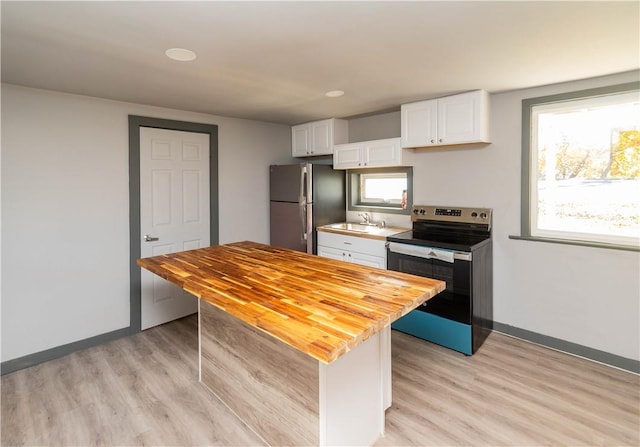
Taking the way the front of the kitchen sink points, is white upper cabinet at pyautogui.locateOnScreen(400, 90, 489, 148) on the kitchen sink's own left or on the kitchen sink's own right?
on the kitchen sink's own left

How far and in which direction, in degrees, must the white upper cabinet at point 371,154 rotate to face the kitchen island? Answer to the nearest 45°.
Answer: approximately 45° to its left

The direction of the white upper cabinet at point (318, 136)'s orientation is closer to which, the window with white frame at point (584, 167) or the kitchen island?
the kitchen island

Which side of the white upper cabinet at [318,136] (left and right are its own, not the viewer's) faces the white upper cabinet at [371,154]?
left

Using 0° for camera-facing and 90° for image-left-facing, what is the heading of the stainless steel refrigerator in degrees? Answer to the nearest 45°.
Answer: approximately 45°

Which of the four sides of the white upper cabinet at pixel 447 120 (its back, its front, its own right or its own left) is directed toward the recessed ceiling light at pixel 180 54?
front

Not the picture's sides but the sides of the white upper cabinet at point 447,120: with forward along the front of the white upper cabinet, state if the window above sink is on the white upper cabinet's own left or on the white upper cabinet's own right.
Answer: on the white upper cabinet's own right

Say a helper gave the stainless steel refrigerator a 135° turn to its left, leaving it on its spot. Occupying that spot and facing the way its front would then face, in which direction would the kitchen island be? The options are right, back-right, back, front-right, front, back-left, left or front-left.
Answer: right

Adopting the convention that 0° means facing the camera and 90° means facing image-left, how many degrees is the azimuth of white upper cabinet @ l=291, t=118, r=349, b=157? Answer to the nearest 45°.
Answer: approximately 45°
